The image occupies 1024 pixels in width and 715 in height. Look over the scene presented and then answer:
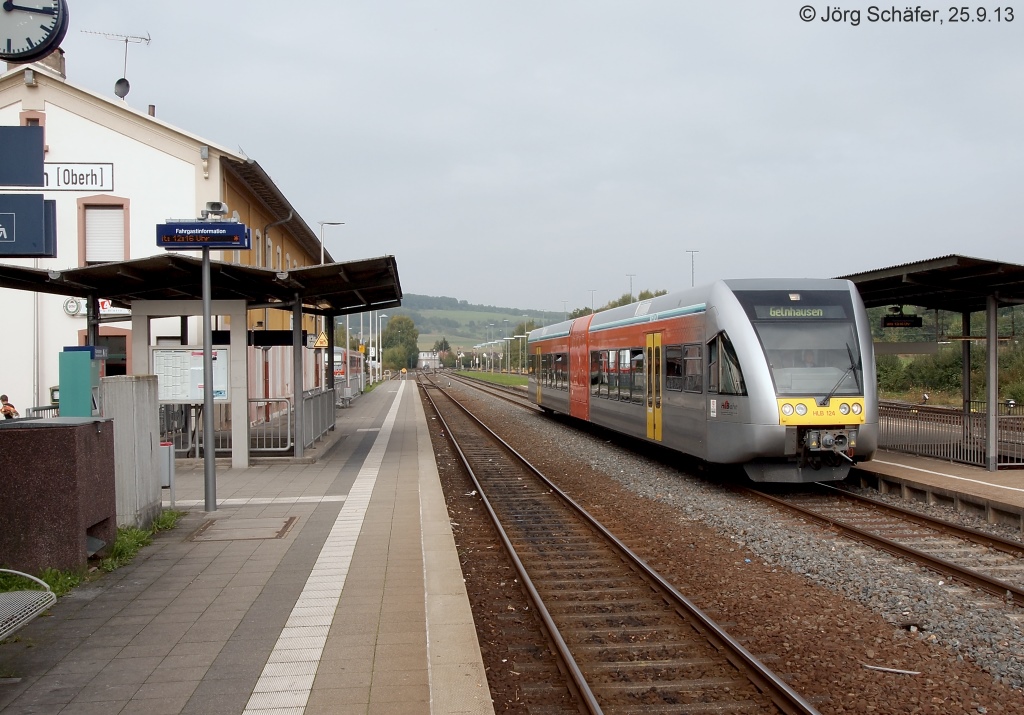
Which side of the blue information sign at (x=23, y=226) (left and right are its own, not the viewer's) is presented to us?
front

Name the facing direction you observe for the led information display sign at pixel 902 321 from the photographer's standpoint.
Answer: facing the viewer

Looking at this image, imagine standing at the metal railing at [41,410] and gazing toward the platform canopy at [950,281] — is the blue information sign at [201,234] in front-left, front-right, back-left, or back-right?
front-right

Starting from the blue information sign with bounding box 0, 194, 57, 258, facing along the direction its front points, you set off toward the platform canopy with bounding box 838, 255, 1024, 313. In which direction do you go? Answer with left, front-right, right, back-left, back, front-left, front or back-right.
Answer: left

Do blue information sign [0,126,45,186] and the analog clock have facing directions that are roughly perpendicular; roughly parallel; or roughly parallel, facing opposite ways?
roughly parallel

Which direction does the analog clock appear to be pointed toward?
toward the camera

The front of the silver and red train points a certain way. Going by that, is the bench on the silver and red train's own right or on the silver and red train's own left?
on the silver and red train's own right

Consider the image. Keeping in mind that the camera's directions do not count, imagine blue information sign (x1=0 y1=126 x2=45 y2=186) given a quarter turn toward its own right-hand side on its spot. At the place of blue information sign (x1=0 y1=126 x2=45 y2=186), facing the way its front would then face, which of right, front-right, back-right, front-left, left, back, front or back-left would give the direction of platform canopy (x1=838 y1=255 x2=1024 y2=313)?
back

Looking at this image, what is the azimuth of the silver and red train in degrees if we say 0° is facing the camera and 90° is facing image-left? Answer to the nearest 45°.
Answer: approximately 315°

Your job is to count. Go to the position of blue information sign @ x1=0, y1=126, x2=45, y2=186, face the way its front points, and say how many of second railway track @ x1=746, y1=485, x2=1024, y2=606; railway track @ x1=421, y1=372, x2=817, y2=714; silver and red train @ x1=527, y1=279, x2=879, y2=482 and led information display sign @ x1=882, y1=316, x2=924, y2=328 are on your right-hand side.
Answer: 0

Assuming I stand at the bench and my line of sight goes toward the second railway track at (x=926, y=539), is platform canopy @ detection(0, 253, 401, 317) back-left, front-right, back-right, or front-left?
front-left

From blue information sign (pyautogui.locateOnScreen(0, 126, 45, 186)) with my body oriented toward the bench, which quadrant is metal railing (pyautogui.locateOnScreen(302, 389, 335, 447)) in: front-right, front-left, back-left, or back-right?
back-left

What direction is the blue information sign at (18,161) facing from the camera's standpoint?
toward the camera
